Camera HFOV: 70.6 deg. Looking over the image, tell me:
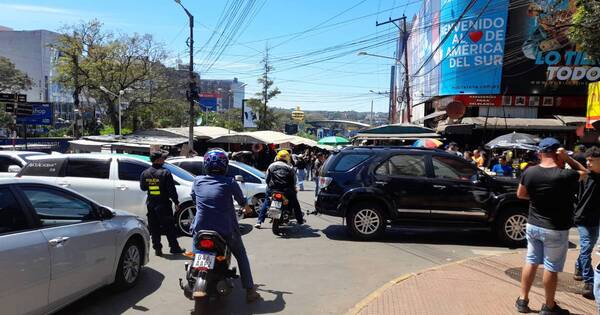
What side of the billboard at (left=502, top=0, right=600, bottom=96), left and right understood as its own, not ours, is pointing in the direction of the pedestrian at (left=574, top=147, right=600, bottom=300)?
front

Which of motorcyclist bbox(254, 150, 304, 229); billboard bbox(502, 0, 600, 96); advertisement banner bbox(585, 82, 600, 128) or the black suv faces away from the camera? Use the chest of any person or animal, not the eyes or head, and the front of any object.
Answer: the motorcyclist

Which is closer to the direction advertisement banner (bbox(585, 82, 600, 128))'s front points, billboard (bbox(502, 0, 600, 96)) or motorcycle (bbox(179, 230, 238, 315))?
the motorcycle

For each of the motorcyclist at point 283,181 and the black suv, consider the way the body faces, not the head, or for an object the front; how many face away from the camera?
1

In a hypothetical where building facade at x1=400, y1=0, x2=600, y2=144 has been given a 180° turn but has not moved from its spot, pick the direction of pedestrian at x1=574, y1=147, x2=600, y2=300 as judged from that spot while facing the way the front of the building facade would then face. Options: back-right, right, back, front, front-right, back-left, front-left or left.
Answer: back-right

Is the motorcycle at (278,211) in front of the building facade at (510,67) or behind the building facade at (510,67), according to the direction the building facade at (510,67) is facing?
in front

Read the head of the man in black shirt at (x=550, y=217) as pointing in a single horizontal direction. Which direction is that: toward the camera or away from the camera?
away from the camera

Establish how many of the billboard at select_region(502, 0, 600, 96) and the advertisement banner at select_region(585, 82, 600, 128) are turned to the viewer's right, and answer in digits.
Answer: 0

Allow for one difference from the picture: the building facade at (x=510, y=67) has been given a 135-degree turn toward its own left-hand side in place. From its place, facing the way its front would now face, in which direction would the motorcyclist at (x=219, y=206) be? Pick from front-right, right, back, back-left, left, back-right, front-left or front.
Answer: right

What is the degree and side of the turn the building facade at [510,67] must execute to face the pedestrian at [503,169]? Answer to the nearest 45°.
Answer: approximately 45° to its left

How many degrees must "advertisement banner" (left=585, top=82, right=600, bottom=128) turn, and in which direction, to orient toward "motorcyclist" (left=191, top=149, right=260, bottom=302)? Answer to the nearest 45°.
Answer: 0° — it already faces them

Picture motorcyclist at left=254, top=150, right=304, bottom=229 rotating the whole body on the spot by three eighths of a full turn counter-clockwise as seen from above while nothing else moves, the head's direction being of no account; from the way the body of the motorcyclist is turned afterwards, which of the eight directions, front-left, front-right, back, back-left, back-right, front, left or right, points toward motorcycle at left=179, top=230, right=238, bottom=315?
front-left

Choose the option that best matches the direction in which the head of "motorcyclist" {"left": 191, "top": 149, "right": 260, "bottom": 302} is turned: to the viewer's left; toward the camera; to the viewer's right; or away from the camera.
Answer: away from the camera
